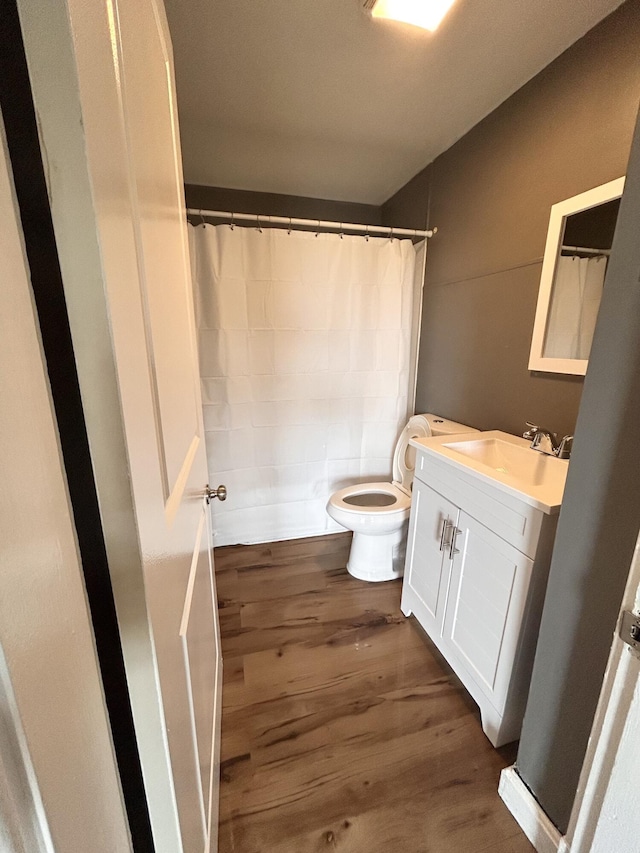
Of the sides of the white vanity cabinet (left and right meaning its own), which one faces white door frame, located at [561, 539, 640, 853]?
left

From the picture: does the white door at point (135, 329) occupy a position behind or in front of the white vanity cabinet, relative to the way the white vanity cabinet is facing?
in front

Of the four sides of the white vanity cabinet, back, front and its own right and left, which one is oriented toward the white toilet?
right

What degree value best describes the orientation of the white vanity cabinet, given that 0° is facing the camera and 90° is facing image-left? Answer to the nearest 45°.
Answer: approximately 45°
